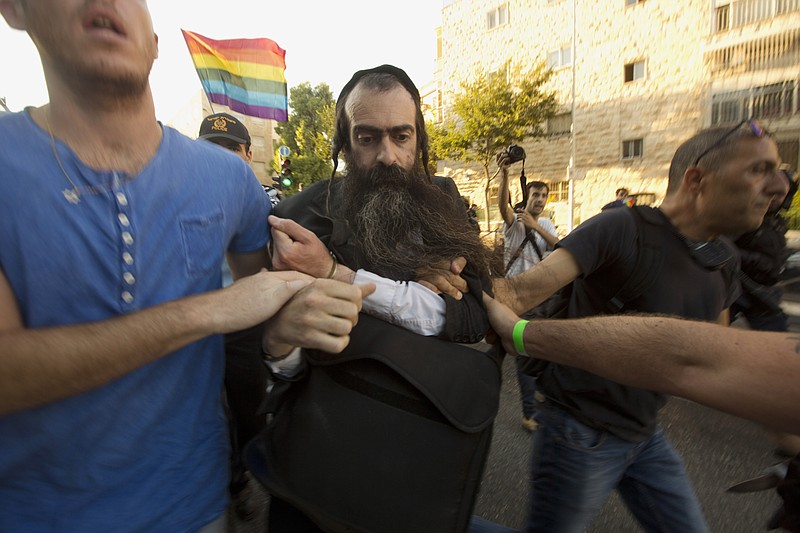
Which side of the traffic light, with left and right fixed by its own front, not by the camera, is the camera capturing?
front

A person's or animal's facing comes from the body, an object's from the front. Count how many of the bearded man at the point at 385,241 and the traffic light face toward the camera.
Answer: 2

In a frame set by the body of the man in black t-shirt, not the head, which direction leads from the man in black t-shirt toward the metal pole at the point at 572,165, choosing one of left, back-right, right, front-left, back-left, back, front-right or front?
back-left

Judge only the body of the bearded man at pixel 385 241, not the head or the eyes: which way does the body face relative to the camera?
toward the camera

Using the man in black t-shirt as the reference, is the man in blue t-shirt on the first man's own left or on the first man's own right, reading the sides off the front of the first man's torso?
on the first man's own right

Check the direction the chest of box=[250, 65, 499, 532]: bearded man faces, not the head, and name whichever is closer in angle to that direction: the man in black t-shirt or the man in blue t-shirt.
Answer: the man in blue t-shirt

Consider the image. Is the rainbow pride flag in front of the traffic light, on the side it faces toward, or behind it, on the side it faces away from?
in front

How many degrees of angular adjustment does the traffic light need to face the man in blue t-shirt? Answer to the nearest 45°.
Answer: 0° — it already faces them

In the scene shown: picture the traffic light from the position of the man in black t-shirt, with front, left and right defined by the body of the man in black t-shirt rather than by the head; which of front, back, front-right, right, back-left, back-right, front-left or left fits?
back
